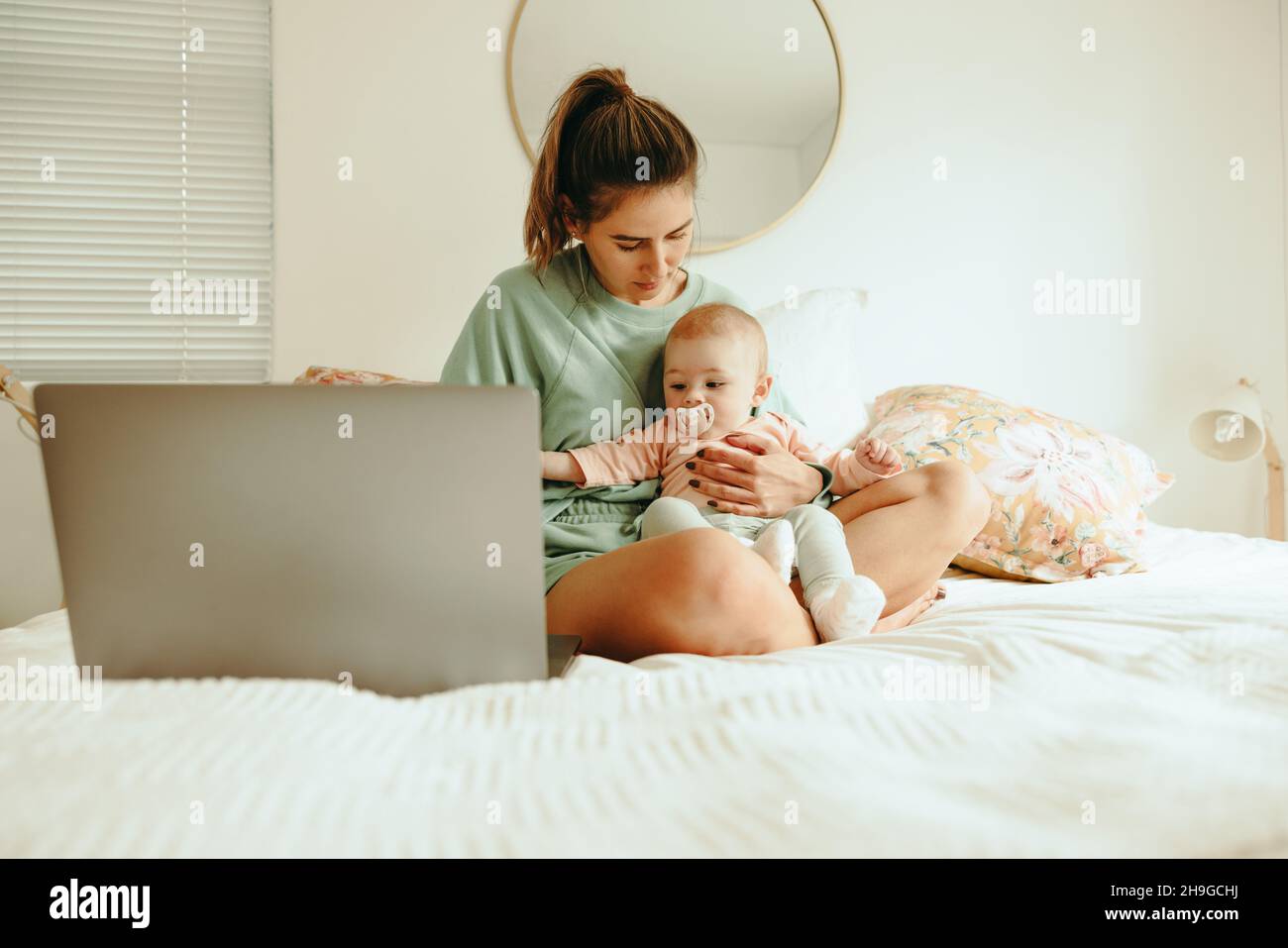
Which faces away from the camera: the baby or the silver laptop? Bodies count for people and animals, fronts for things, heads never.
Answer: the silver laptop

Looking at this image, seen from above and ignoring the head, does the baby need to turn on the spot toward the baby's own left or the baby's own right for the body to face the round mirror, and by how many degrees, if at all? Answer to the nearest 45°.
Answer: approximately 180°

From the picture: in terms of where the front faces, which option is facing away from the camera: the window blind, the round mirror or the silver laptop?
the silver laptop

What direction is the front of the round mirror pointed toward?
toward the camera

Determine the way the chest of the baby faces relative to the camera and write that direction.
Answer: toward the camera

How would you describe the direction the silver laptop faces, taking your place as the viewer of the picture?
facing away from the viewer

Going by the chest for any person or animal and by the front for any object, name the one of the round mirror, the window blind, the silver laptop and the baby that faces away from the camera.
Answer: the silver laptop

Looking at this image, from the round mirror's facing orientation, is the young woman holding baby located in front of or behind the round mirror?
in front

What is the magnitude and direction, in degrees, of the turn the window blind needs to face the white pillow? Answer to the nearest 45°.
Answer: approximately 45° to its left

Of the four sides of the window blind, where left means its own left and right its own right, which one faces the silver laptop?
front
